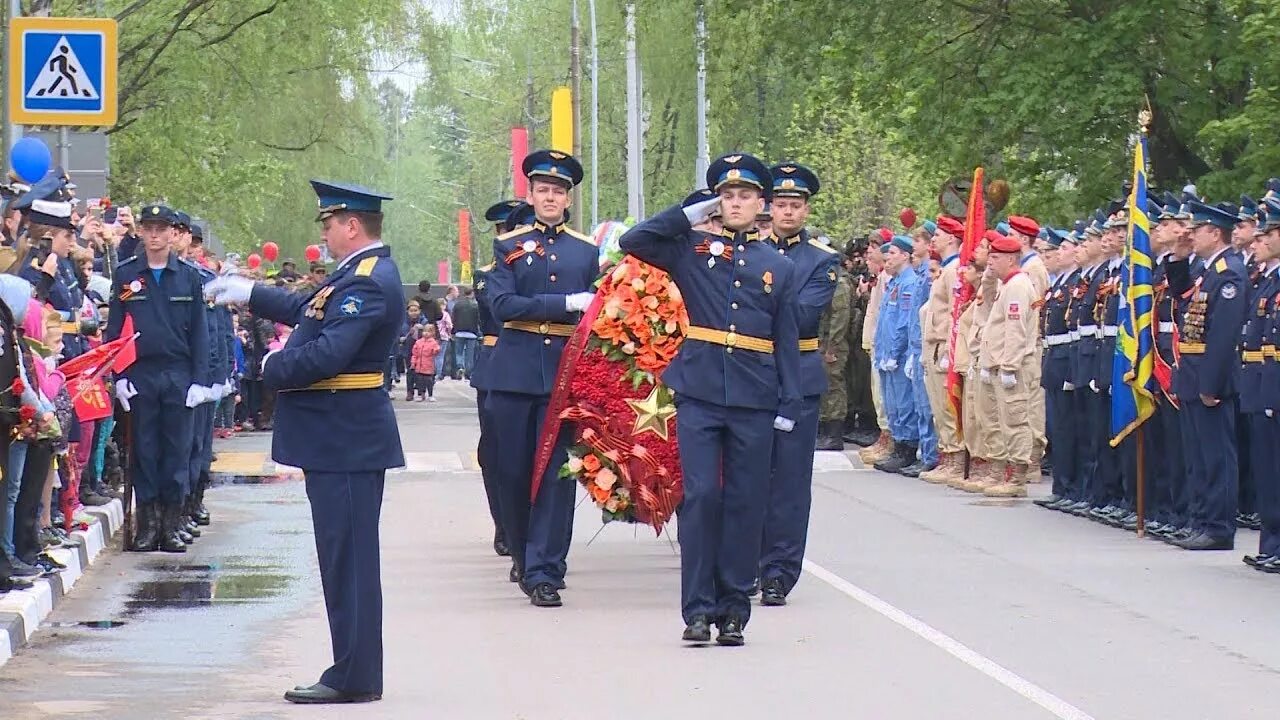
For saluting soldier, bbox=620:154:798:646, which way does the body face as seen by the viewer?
toward the camera

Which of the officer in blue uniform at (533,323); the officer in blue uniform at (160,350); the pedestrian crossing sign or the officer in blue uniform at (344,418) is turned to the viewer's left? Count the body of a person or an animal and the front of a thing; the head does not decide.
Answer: the officer in blue uniform at (344,418)

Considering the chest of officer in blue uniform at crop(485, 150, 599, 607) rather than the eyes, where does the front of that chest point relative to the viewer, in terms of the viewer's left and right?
facing the viewer

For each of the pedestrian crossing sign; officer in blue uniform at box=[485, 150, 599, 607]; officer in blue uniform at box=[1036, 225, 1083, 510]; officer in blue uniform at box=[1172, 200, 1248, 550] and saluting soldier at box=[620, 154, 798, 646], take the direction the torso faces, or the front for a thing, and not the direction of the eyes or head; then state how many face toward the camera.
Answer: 3

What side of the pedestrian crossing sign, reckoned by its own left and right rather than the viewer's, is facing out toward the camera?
front

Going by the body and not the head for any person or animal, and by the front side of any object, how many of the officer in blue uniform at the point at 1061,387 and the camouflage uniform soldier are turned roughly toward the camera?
0

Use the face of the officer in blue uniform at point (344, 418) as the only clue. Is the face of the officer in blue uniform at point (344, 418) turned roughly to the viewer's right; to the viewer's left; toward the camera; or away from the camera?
to the viewer's left

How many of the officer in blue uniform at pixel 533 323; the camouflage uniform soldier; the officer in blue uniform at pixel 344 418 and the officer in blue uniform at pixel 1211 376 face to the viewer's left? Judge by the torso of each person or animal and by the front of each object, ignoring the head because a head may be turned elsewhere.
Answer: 3

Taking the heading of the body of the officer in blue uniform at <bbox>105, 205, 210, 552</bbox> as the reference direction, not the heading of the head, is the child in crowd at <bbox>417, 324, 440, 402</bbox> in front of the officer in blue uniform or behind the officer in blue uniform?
behind

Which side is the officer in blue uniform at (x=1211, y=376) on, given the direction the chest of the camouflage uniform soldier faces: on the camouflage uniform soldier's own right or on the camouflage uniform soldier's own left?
on the camouflage uniform soldier's own left

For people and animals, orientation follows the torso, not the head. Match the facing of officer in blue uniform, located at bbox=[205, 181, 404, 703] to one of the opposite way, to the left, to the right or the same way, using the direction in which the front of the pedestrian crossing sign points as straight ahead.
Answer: to the right

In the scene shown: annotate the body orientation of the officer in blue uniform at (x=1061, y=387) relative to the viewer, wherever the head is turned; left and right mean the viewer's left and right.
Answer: facing to the left of the viewer

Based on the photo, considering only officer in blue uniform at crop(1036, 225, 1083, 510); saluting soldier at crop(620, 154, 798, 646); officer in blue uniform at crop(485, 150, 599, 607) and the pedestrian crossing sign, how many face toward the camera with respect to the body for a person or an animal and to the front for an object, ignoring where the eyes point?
3

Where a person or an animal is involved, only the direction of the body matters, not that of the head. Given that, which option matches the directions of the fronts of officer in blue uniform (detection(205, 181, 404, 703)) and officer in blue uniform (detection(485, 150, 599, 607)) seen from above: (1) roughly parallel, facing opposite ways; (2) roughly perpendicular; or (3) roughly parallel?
roughly perpendicular
